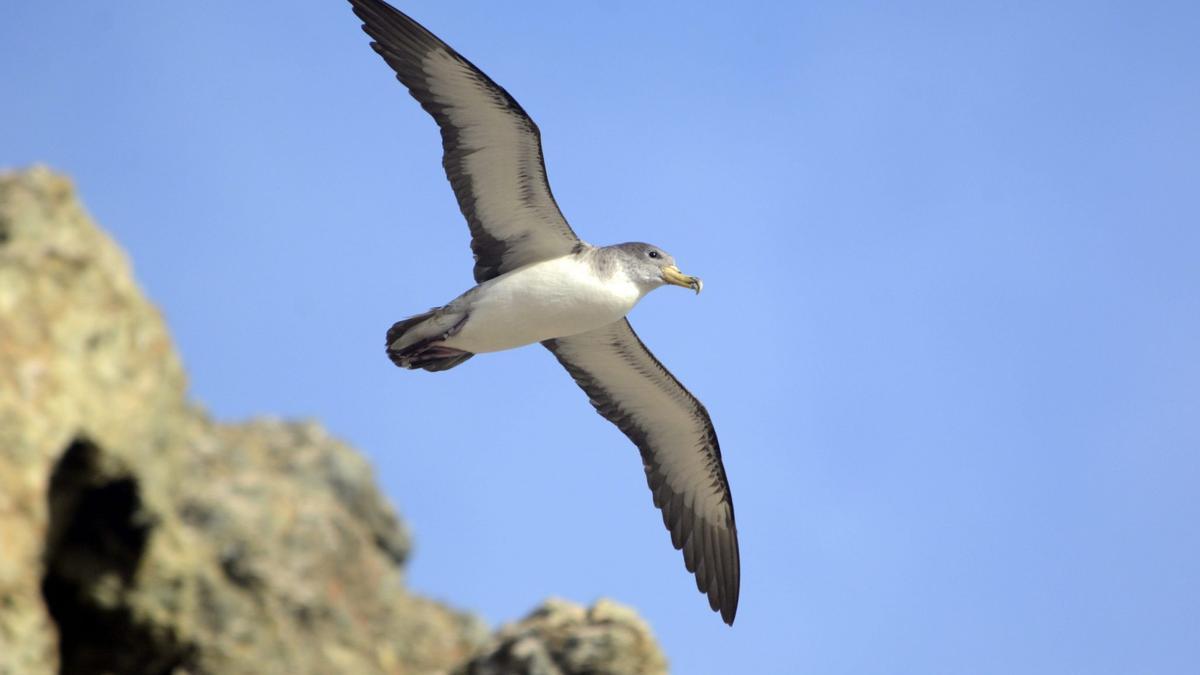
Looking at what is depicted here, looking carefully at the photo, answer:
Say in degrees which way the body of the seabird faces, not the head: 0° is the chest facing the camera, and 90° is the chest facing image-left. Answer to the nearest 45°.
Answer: approximately 270°
